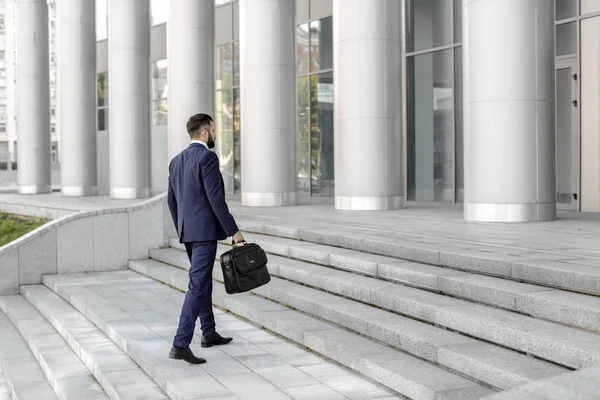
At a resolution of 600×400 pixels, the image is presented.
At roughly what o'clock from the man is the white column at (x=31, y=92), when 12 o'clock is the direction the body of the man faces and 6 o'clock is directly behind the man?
The white column is roughly at 10 o'clock from the man.

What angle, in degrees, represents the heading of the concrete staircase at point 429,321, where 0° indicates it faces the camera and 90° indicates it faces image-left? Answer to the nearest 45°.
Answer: approximately 45°

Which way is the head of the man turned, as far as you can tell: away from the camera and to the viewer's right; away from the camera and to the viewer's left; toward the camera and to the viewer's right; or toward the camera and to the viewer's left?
away from the camera and to the viewer's right

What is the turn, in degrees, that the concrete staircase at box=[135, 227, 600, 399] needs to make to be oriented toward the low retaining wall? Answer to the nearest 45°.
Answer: approximately 90° to its right

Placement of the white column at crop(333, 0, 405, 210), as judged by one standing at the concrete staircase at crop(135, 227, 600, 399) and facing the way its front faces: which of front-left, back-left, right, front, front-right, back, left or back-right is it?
back-right

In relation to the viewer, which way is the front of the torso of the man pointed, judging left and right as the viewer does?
facing away from the viewer and to the right of the viewer

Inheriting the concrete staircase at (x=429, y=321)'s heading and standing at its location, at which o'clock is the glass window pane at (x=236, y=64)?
The glass window pane is roughly at 4 o'clock from the concrete staircase.

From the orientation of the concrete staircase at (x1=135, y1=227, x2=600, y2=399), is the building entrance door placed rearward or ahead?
rearward

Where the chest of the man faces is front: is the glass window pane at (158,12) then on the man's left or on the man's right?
on the man's left

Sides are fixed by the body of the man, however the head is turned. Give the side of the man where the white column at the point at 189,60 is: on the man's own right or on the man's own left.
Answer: on the man's own left

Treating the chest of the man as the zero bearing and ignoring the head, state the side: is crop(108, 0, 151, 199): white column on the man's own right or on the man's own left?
on the man's own left
